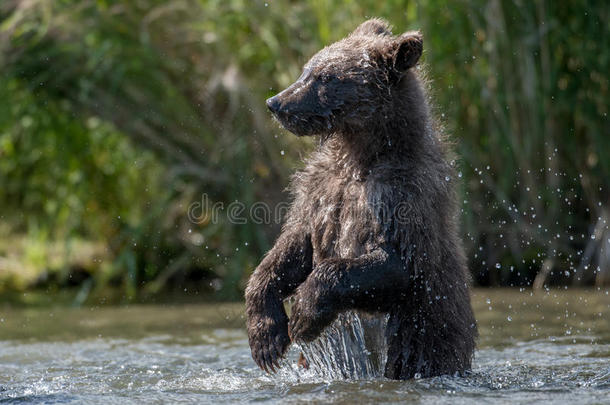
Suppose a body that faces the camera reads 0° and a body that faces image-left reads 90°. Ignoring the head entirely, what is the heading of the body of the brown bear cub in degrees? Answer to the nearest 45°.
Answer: approximately 45°
